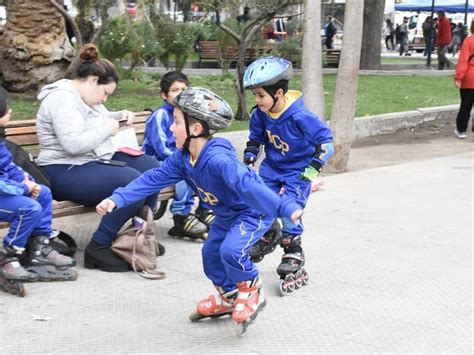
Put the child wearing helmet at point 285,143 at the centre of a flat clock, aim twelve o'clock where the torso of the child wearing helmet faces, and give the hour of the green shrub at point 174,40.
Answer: The green shrub is roughly at 4 o'clock from the child wearing helmet.

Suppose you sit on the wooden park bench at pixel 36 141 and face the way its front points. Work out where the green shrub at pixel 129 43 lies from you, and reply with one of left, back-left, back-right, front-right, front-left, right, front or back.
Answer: back-left

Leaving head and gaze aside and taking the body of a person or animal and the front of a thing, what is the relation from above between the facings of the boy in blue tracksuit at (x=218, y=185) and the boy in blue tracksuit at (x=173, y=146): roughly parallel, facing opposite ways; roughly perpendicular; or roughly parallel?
roughly perpendicular

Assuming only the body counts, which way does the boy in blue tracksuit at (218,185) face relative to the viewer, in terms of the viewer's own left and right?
facing the viewer and to the left of the viewer

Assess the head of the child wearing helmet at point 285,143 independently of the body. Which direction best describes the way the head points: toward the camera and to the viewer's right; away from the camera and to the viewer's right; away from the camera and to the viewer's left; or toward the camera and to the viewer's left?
toward the camera and to the viewer's left

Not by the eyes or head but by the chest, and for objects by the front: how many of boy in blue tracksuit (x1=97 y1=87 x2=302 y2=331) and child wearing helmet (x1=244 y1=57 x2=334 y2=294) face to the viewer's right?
0

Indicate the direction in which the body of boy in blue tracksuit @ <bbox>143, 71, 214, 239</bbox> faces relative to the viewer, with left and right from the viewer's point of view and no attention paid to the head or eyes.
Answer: facing the viewer and to the right of the viewer

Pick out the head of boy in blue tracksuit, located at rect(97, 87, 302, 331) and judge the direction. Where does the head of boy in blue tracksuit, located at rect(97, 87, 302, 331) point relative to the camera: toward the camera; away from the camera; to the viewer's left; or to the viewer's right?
to the viewer's left

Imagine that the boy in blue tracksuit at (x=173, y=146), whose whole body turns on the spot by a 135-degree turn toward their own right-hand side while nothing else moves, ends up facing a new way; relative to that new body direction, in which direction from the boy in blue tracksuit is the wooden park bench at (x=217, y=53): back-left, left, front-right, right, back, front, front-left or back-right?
right

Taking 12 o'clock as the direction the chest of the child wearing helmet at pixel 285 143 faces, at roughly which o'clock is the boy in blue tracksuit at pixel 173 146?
The boy in blue tracksuit is roughly at 3 o'clock from the child wearing helmet.

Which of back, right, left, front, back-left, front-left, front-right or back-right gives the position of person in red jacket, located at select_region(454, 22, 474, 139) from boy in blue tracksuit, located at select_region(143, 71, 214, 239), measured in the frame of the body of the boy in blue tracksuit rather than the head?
left

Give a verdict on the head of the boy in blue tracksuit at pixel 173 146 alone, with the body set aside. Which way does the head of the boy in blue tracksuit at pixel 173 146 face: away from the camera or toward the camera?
toward the camera
